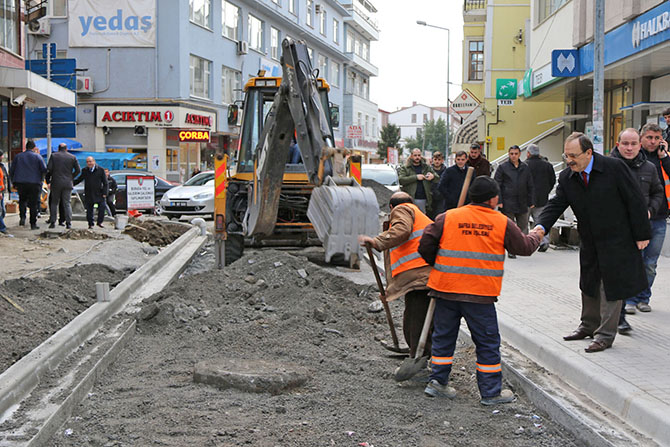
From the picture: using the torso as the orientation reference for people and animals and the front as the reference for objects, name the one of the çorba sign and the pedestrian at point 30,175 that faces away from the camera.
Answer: the pedestrian

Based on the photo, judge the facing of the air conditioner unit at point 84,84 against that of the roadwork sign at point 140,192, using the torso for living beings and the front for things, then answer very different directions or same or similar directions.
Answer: same or similar directions

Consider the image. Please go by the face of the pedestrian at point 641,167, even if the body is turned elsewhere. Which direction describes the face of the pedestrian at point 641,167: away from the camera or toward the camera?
toward the camera

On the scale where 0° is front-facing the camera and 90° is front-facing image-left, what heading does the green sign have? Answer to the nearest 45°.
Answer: approximately 0°

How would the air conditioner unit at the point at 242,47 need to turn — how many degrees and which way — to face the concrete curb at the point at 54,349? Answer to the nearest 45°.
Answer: approximately 45° to its right

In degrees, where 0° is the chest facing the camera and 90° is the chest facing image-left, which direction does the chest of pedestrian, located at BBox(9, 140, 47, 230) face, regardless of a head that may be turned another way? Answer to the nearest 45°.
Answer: approximately 180°

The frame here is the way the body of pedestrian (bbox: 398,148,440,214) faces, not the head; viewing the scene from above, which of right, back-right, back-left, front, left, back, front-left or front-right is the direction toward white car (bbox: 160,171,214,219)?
back-right

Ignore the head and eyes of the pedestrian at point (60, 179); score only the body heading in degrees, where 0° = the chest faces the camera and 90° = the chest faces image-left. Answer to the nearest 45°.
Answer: approximately 180°

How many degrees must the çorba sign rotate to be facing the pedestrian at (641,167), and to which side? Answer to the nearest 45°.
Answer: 0° — it already faces them

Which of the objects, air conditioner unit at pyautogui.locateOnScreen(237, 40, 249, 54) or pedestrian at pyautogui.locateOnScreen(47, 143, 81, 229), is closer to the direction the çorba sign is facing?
the pedestrian

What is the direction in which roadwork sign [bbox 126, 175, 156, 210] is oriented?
toward the camera

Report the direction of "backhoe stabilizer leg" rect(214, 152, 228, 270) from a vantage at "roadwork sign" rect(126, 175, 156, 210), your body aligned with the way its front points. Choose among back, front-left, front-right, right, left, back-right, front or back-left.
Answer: front

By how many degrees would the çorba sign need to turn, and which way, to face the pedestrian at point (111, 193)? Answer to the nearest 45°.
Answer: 0° — it already faces them

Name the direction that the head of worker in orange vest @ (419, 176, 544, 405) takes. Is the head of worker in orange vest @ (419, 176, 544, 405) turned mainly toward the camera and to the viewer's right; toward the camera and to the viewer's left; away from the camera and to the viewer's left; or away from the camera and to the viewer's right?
away from the camera and to the viewer's right

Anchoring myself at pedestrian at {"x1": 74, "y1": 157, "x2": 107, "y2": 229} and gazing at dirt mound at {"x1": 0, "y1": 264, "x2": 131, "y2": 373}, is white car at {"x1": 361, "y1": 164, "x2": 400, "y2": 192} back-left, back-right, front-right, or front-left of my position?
back-left
